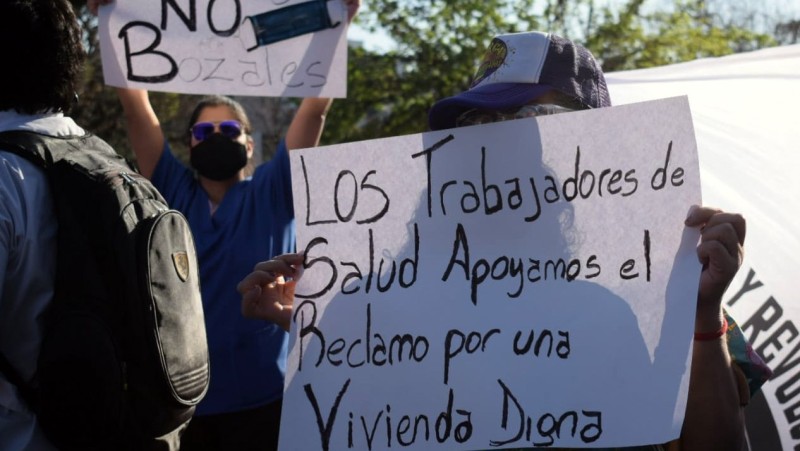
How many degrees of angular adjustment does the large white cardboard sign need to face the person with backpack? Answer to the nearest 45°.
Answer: approximately 90° to its right

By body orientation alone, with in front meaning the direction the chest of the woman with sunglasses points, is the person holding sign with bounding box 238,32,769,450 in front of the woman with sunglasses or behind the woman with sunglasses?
in front

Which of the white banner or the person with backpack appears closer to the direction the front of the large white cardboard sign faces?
the person with backpack

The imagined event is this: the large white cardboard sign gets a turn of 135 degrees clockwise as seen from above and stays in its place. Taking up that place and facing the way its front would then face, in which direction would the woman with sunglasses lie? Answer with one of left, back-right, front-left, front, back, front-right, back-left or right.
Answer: front

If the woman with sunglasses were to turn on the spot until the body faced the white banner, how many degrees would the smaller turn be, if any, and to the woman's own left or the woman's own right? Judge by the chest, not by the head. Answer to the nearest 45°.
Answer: approximately 90° to the woman's own left

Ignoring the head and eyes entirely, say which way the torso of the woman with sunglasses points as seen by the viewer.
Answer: toward the camera

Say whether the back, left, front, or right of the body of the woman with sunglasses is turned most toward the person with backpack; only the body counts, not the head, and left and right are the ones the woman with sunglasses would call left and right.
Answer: front

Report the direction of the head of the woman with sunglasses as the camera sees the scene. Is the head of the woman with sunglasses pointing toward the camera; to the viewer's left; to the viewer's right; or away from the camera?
toward the camera

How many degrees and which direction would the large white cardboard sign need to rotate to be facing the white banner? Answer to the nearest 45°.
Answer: approximately 135° to its left

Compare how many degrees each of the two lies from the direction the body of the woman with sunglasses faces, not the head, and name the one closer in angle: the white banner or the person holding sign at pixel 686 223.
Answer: the person holding sign

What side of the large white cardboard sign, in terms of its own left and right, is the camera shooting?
front

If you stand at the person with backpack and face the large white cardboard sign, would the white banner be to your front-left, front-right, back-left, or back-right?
front-left
